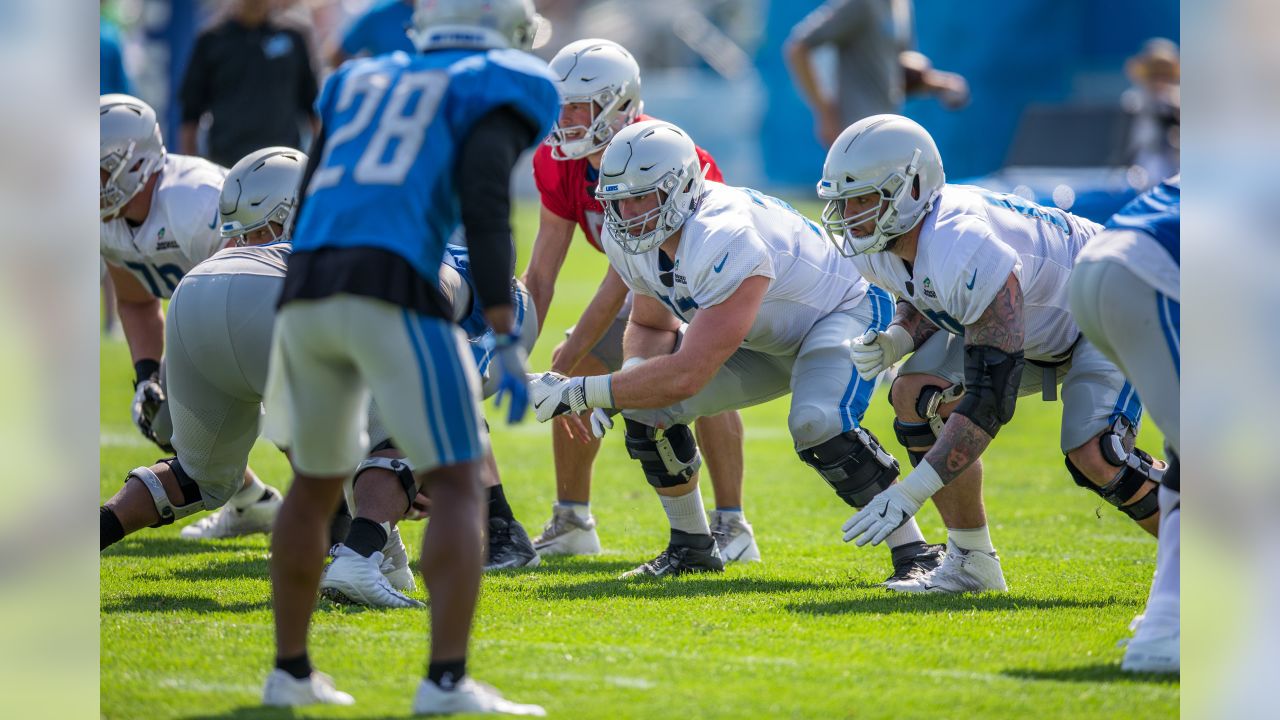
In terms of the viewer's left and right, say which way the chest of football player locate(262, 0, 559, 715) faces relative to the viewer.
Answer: facing away from the viewer and to the right of the viewer

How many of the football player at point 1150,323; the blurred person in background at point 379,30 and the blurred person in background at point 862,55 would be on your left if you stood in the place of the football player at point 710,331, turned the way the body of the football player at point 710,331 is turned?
1

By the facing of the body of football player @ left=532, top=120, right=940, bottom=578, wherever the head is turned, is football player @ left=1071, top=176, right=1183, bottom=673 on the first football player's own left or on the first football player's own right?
on the first football player's own left

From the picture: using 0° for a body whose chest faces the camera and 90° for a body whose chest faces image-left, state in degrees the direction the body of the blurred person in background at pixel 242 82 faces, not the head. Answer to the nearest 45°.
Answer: approximately 0°

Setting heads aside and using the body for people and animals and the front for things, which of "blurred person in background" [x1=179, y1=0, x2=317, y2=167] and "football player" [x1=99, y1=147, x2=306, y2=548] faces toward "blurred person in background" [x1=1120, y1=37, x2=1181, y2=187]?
the football player

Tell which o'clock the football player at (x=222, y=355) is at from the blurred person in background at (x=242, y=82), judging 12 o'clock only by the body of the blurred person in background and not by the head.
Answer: The football player is roughly at 12 o'clock from the blurred person in background.

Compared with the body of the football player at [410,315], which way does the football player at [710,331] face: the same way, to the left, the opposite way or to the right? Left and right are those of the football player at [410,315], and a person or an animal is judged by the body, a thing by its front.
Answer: the opposite way

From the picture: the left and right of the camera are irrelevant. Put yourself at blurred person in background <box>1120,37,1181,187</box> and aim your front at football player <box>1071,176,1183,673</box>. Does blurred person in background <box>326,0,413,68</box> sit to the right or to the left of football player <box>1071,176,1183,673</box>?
right

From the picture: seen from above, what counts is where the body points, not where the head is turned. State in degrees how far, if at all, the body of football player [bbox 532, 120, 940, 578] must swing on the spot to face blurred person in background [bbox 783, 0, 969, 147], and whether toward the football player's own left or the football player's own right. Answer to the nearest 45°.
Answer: approximately 135° to the football player's own right

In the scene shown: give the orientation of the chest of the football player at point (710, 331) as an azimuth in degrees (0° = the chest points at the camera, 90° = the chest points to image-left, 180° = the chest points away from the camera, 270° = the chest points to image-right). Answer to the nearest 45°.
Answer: approximately 45°

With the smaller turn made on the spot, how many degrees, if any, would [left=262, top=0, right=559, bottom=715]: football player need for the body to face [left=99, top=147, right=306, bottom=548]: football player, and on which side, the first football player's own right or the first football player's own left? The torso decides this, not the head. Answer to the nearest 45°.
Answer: approximately 45° to the first football player's own left

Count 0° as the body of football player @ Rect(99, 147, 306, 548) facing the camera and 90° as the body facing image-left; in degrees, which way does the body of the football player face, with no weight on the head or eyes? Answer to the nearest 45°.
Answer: approximately 225°
